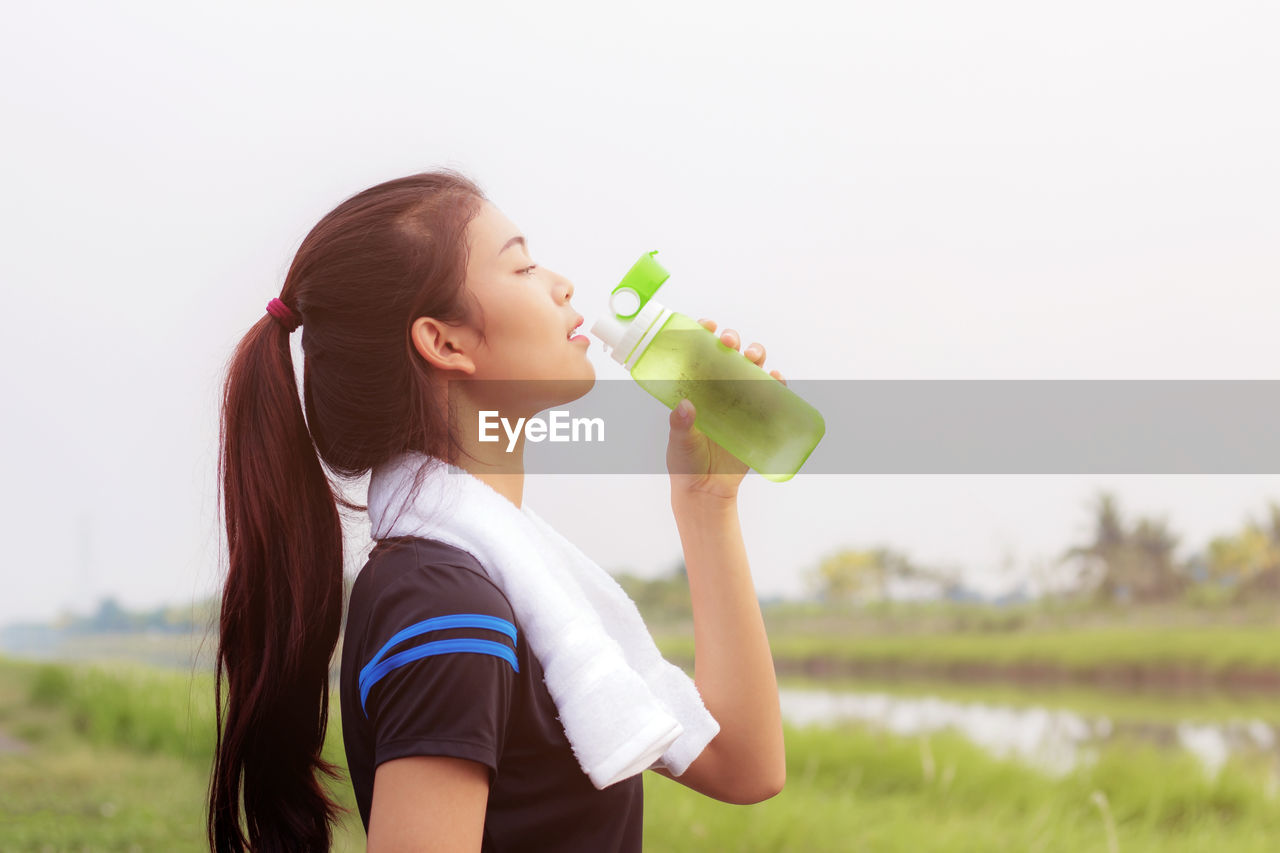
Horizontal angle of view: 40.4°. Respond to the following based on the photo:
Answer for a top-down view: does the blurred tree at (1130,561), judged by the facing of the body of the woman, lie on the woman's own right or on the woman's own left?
on the woman's own left

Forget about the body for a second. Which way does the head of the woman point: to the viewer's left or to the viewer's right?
to the viewer's right

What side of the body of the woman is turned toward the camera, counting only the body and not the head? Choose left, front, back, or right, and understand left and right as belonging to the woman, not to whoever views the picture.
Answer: right
